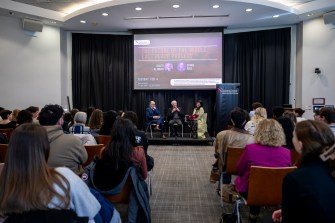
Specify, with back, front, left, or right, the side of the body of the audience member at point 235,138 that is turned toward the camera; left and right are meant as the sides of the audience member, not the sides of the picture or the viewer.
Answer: back

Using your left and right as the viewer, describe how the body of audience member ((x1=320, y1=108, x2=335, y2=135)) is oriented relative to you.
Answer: facing away from the viewer and to the left of the viewer

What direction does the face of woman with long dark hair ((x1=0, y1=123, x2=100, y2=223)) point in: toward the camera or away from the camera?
away from the camera

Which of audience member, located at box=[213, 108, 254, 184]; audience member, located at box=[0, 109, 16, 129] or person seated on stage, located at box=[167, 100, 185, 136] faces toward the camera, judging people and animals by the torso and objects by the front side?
the person seated on stage

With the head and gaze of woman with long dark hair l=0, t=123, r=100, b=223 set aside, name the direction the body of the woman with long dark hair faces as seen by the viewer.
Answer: away from the camera

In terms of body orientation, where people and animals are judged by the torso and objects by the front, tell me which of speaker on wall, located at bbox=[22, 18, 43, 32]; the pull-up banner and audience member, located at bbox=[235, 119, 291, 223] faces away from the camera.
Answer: the audience member

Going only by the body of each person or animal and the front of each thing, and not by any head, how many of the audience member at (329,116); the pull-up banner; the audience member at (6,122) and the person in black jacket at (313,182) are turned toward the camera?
1

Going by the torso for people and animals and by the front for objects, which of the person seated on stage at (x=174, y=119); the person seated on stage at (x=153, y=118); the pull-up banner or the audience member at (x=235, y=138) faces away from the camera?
the audience member

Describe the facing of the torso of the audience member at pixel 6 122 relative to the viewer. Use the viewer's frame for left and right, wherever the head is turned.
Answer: facing away from the viewer and to the right of the viewer

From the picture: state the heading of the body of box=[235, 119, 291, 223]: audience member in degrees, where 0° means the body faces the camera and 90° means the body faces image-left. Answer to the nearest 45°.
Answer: approximately 180°

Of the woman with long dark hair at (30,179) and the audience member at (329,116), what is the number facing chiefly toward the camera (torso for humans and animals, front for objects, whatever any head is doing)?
0

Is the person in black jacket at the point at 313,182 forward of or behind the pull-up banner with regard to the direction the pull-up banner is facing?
forward

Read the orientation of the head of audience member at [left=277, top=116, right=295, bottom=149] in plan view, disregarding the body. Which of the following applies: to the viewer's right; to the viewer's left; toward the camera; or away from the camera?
away from the camera

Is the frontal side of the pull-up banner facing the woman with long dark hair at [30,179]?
yes

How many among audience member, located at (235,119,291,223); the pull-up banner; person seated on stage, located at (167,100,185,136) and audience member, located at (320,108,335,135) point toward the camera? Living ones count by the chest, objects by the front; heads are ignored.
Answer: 2

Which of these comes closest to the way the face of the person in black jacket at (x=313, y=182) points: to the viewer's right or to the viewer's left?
to the viewer's left

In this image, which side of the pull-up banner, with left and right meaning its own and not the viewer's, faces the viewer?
front
